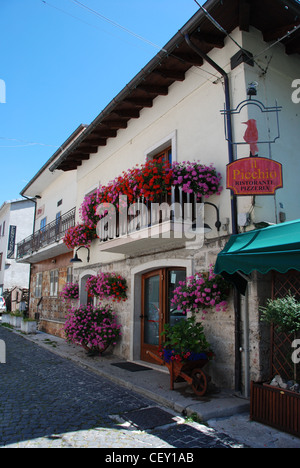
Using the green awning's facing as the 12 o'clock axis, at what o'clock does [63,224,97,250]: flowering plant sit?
The flowering plant is roughly at 3 o'clock from the green awning.

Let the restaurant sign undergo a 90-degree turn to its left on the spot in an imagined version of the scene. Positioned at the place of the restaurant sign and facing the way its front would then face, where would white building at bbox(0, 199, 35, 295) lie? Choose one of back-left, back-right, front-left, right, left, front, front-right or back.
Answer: back-left

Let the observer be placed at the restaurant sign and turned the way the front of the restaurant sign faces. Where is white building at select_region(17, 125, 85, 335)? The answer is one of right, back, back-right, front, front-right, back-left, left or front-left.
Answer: back-right

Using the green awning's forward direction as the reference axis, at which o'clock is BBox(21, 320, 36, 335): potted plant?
The potted plant is roughly at 3 o'clock from the green awning.

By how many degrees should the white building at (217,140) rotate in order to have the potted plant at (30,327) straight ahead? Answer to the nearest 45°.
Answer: approximately 90° to its right
